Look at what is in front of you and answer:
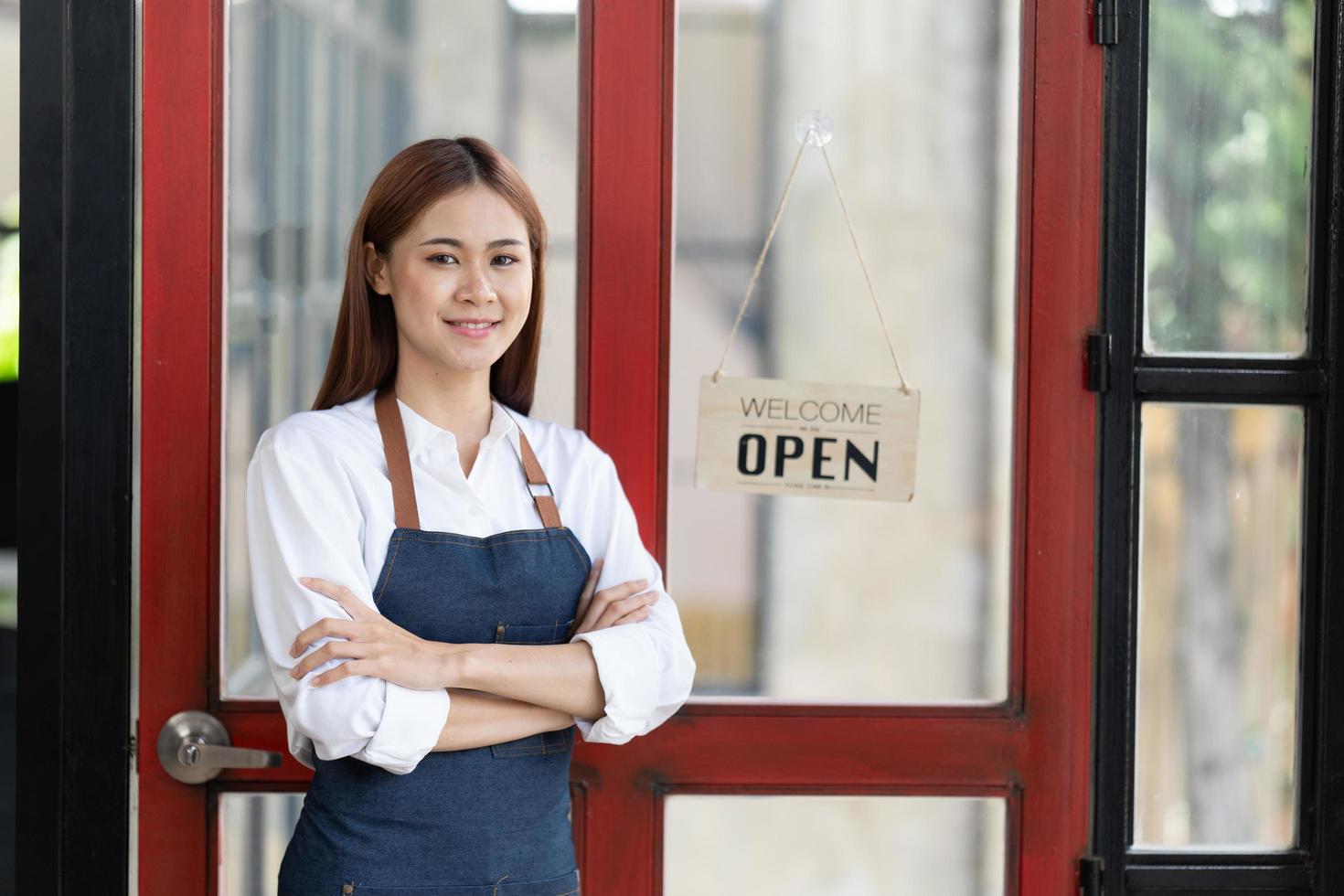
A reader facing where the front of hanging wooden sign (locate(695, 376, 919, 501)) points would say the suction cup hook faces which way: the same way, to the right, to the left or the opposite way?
the same way

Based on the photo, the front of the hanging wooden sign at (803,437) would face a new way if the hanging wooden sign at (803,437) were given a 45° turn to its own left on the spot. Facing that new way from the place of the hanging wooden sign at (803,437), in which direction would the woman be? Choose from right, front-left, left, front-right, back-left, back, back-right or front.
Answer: right

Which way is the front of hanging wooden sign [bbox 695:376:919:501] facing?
toward the camera

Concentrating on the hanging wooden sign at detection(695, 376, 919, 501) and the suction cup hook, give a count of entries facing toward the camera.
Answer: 2

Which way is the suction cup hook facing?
toward the camera
